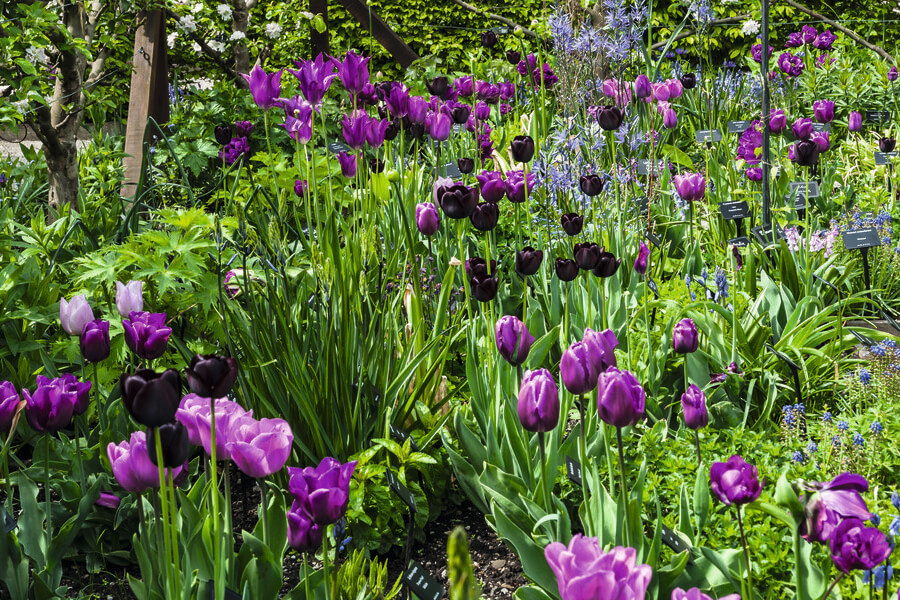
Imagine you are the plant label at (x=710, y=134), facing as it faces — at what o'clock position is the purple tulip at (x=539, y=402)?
The purple tulip is roughly at 12 o'clock from the plant label.

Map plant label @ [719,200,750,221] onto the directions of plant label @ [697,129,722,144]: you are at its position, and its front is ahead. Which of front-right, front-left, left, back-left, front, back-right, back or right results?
front

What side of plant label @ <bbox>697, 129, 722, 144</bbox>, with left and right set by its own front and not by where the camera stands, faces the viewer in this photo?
front

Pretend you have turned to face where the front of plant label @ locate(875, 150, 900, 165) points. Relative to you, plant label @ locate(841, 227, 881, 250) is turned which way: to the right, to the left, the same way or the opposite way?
the same way

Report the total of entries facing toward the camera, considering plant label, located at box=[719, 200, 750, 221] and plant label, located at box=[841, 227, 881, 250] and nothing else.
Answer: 2

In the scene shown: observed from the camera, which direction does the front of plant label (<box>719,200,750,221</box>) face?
facing the viewer

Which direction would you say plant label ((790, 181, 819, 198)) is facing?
toward the camera

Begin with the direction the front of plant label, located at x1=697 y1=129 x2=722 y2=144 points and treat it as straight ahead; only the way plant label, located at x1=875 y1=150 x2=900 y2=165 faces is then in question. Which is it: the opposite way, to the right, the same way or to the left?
the same way

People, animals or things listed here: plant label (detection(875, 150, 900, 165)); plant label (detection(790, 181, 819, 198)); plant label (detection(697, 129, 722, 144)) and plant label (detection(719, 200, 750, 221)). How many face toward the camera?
4

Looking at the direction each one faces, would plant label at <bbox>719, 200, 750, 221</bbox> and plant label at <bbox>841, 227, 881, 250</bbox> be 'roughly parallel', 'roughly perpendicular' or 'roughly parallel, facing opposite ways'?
roughly parallel

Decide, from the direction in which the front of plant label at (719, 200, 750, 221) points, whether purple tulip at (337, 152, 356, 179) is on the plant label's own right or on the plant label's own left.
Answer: on the plant label's own right

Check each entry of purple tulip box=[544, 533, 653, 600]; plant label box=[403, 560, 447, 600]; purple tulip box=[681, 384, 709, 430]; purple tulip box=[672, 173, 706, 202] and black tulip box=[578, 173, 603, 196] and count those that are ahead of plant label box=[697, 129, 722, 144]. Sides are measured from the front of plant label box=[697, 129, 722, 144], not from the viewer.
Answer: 5

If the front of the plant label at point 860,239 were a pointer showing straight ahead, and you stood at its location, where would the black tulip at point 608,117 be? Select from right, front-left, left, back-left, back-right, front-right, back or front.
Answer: right

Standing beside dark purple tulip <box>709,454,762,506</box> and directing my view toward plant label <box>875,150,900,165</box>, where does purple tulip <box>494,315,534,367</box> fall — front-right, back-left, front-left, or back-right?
front-left
